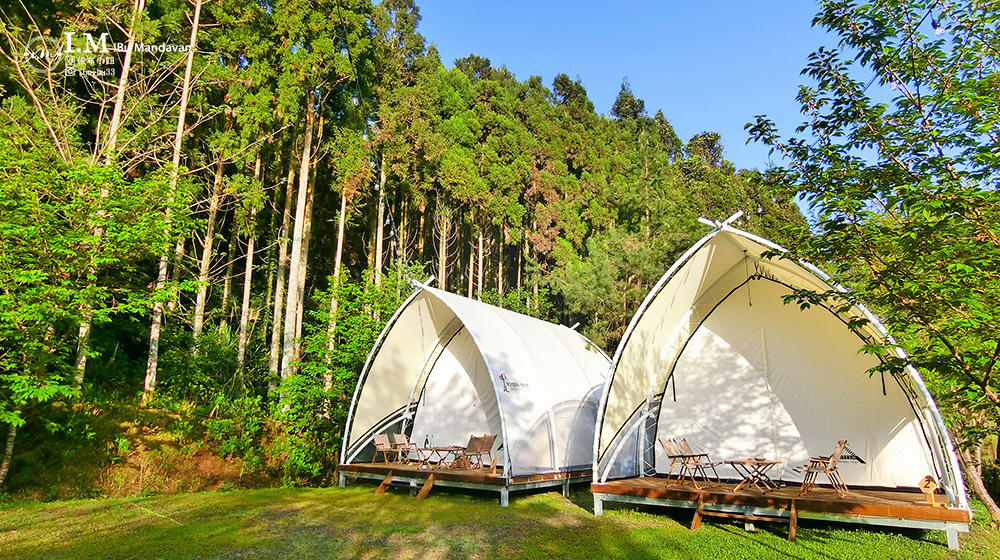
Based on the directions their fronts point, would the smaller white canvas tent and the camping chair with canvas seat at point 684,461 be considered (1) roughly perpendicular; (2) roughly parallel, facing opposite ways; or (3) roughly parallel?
roughly perpendicular

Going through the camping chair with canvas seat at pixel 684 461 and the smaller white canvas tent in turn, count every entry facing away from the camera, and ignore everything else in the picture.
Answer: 0

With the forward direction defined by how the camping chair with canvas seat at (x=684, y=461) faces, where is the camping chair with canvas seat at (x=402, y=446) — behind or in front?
behind

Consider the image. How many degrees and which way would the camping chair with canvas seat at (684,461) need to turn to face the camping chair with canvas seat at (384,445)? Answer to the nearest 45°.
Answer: approximately 135° to its right

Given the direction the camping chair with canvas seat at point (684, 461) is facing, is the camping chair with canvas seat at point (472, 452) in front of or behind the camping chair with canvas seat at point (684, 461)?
behind

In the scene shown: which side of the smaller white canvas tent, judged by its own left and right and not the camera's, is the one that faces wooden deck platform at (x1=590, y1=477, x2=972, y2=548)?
left

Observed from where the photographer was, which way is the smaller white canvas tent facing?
facing the viewer and to the left of the viewer
